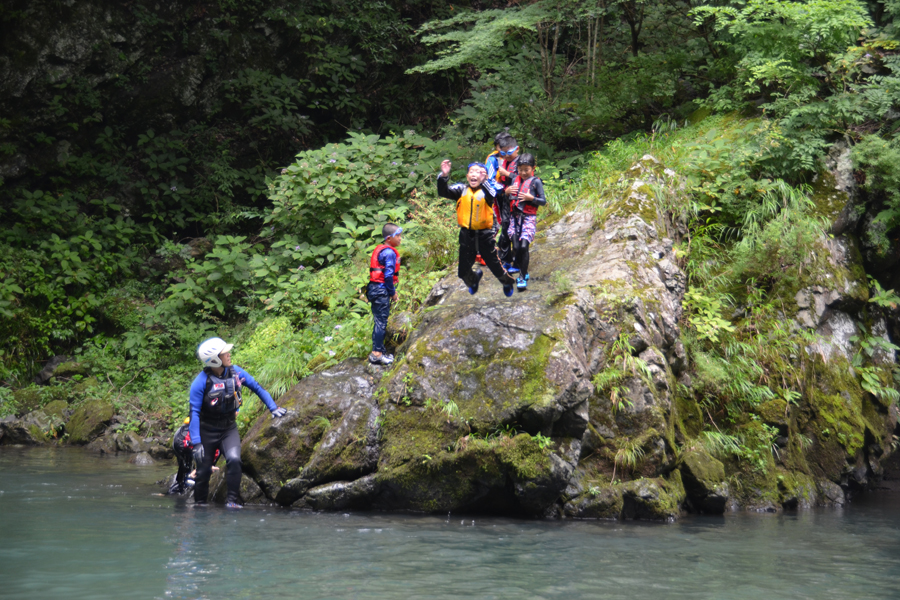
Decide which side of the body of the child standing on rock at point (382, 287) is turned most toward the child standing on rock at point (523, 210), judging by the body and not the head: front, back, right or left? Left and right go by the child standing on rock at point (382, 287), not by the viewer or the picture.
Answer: front

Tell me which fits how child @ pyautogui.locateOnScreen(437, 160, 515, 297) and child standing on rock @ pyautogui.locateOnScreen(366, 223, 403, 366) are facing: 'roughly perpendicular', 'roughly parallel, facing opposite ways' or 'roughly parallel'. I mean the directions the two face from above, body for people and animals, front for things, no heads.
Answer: roughly perpendicular

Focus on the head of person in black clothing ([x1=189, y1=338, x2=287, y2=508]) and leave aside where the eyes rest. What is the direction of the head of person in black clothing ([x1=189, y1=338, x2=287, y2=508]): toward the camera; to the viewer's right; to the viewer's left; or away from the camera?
to the viewer's right

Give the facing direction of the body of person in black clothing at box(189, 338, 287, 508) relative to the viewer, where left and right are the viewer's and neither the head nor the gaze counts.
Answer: facing the viewer and to the right of the viewer

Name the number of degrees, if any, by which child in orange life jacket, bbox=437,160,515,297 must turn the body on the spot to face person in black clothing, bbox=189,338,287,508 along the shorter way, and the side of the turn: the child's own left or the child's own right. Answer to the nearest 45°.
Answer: approximately 90° to the child's own right

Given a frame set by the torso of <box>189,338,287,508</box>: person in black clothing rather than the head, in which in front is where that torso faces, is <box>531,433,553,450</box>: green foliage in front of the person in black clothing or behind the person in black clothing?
in front

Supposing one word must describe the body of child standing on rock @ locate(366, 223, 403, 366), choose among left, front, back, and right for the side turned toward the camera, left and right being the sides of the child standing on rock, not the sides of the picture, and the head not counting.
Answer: right

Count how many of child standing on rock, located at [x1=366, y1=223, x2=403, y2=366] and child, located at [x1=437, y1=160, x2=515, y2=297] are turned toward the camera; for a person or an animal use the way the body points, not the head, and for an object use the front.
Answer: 1

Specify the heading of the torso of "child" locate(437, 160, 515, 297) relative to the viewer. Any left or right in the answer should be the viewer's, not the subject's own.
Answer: facing the viewer

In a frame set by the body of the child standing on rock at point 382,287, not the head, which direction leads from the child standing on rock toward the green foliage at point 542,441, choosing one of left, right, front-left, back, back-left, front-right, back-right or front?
front-right
